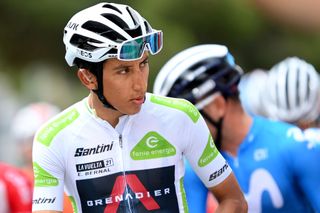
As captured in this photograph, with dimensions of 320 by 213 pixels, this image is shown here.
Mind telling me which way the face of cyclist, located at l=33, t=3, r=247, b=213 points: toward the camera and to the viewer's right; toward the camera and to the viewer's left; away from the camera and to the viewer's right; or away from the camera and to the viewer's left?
toward the camera and to the viewer's right

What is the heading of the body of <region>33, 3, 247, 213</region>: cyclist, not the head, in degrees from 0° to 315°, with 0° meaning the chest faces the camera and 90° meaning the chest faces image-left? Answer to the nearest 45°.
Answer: approximately 0°

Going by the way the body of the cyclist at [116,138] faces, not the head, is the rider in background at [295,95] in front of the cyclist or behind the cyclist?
behind
